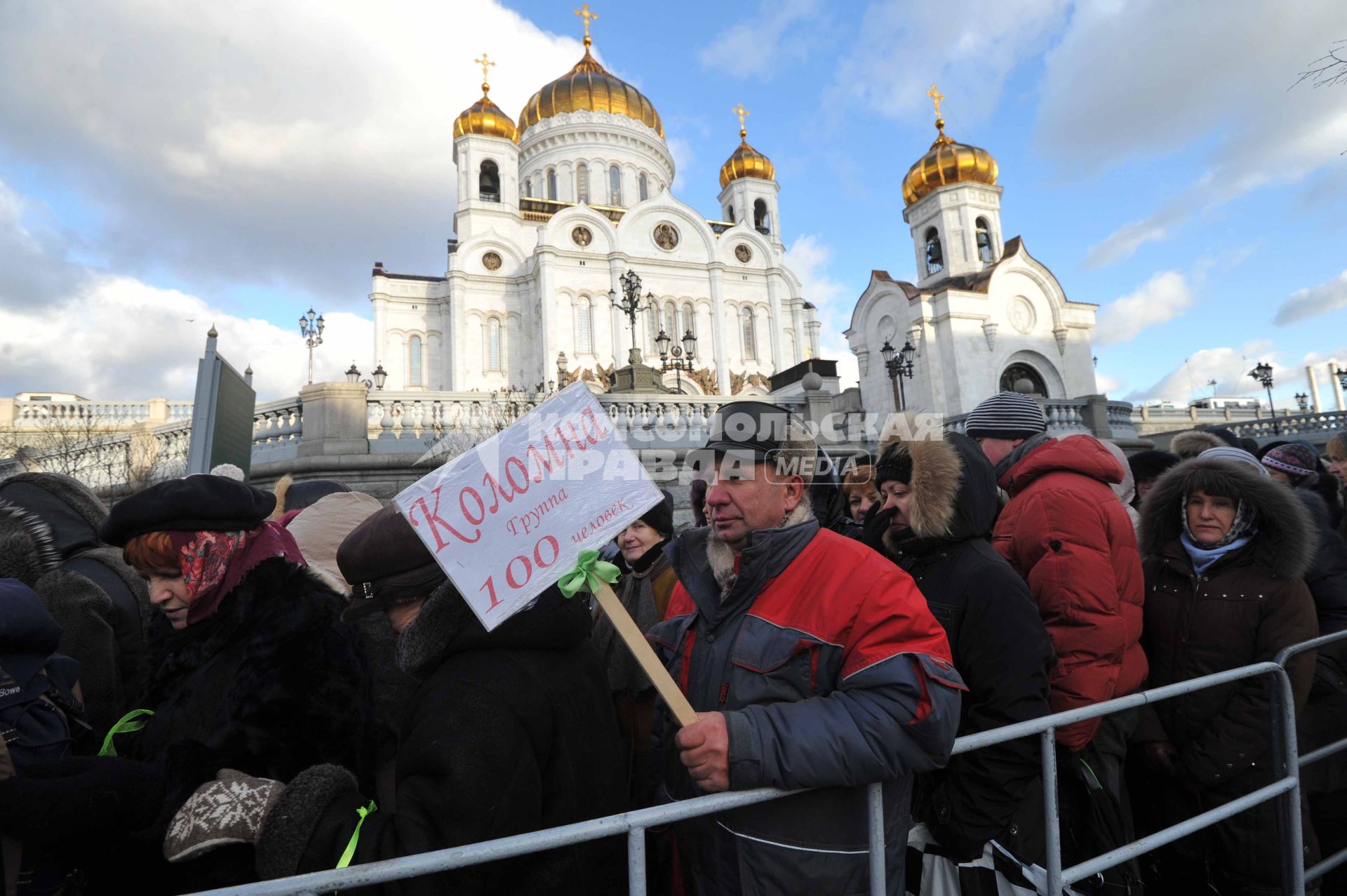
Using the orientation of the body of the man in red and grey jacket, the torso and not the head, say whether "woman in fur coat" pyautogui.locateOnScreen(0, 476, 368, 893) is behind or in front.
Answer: in front

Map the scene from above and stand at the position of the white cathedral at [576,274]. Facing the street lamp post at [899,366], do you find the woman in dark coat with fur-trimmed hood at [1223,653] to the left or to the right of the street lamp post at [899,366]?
right

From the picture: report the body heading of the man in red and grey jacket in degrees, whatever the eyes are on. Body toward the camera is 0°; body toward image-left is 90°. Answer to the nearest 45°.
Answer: approximately 45°

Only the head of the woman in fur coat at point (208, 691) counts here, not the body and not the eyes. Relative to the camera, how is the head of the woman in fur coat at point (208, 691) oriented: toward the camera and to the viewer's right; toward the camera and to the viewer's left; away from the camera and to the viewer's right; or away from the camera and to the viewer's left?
toward the camera and to the viewer's left

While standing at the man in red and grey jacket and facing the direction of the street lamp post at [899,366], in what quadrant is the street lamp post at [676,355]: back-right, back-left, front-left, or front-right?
front-left

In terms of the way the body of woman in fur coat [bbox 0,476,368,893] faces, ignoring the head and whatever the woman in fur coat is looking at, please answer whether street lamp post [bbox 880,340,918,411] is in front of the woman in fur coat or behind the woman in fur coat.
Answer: behind

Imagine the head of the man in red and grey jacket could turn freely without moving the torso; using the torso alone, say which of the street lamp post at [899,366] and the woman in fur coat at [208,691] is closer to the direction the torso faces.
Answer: the woman in fur coat

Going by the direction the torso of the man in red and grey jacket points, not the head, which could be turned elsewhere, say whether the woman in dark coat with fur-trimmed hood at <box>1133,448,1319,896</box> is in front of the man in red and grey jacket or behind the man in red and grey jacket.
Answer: behind

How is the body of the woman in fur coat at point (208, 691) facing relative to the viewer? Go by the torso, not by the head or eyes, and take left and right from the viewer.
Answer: facing to the left of the viewer

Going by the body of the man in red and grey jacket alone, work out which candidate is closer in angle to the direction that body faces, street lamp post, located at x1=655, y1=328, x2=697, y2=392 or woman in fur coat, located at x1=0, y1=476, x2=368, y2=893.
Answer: the woman in fur coat

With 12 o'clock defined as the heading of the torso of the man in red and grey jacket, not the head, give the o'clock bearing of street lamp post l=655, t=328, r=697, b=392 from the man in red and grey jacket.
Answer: The street lamp post is roughly at 4 o'clock from the man in red and grey jacket.

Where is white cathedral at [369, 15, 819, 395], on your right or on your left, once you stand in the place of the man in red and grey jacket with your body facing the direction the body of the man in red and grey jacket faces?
on your right

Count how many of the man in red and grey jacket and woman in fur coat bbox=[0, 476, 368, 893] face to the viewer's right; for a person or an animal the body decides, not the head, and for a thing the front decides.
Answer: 0

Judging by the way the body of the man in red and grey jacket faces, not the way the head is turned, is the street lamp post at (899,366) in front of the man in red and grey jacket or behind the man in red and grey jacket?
behind

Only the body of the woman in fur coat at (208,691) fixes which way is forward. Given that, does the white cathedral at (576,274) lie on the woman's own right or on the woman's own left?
on the woman's own right
